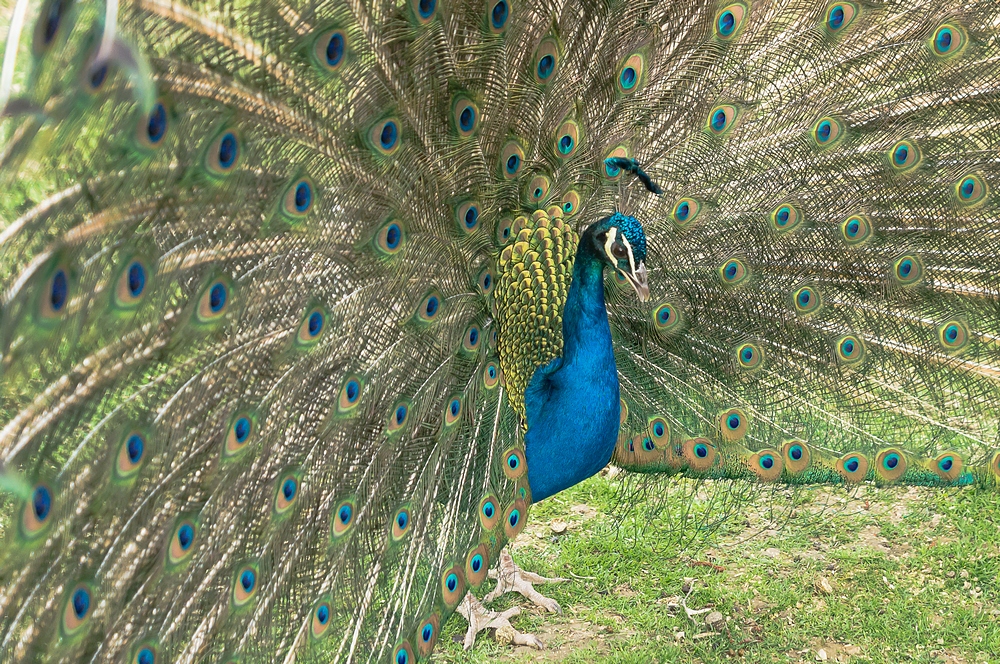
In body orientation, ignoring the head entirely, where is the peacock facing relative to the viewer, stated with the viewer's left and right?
facing the viewer and to the right of the viewer
